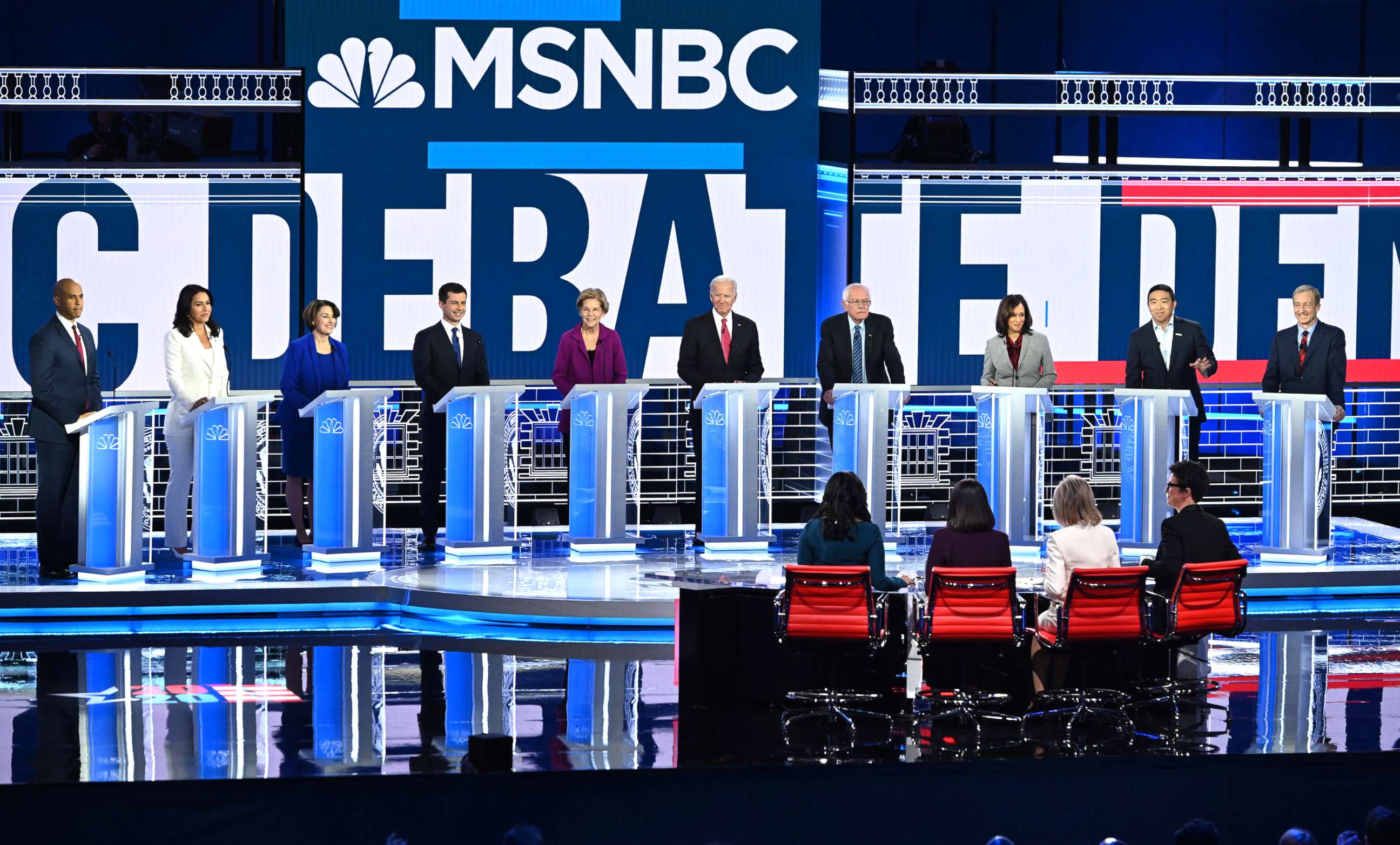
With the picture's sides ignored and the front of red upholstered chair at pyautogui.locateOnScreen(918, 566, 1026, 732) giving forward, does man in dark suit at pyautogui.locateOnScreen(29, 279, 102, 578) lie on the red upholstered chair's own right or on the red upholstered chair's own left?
on the red upholstered chair's own left

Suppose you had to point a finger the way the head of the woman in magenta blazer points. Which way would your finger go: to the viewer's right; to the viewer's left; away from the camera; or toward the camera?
toward the camera

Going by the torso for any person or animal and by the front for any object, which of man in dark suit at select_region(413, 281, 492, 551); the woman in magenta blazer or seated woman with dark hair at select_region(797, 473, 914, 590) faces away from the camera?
the seated woman with dark hair

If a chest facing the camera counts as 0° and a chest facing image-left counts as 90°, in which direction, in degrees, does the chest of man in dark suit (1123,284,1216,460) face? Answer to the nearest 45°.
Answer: approximately 0°

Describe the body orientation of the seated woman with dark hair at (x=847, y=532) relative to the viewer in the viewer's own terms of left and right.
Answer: facing away from the viewer

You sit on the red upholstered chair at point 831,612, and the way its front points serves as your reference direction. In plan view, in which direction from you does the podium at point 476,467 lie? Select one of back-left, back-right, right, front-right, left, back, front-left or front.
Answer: front-left

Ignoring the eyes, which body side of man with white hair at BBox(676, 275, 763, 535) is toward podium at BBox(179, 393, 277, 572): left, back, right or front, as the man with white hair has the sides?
right

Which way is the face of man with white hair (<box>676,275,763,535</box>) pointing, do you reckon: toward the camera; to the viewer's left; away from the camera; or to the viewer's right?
toward the camera

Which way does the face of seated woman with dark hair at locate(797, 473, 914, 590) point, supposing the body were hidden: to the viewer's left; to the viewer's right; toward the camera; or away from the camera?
away from the camera

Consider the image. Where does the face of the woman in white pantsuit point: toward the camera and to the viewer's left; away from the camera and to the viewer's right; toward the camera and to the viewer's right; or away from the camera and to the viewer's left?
toward the camera and to the viewer's right

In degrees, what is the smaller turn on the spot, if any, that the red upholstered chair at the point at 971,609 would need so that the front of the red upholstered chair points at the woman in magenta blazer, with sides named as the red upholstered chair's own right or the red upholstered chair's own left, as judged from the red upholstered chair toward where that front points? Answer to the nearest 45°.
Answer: approximately 45° to the red upholstered chair's own left

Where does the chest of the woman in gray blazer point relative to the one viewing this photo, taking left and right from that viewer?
facing the viewer

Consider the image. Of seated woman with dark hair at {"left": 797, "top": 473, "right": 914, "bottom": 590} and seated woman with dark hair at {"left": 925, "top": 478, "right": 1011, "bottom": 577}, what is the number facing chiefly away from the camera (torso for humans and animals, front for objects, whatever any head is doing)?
2

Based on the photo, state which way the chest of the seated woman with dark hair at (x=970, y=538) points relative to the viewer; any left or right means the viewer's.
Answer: facing away from the viewer

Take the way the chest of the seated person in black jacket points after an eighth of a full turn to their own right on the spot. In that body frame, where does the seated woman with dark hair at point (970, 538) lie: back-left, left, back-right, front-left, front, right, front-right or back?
back-left

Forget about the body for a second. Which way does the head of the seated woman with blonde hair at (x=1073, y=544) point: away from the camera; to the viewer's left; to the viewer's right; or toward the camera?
away from the camera

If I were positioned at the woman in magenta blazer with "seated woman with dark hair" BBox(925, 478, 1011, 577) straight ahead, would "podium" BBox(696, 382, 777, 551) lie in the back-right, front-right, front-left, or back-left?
front-left
